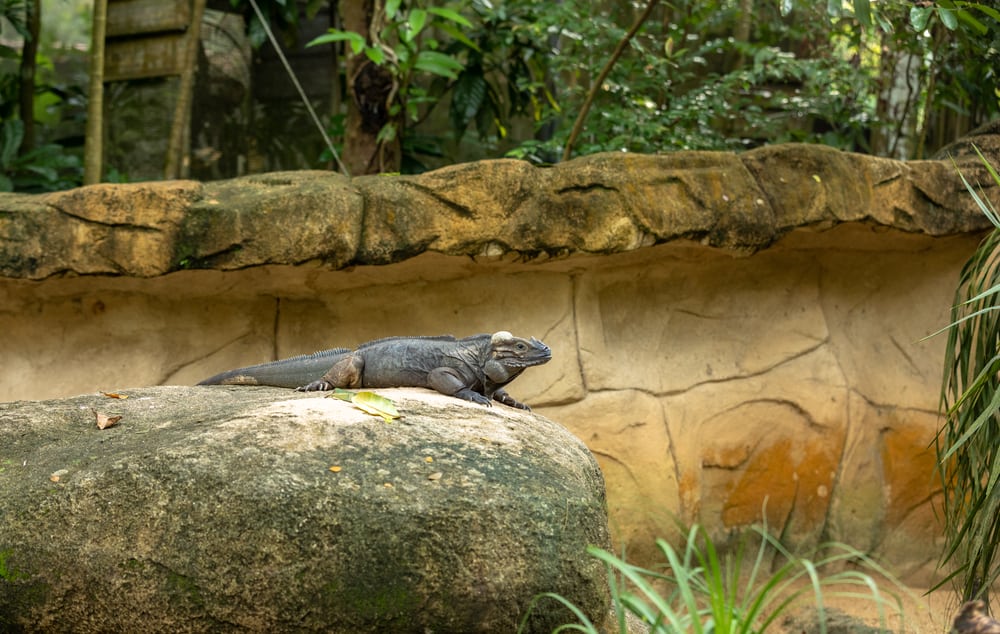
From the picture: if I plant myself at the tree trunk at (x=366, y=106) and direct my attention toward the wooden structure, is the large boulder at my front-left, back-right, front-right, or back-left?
back-left

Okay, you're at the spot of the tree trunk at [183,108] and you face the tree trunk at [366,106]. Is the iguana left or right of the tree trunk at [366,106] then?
right

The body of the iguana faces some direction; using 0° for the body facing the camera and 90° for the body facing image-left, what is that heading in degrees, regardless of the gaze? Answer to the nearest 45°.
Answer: approximately 270°

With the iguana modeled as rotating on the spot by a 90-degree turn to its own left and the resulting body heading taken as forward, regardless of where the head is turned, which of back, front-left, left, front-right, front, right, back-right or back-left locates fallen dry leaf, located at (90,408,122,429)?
back-left

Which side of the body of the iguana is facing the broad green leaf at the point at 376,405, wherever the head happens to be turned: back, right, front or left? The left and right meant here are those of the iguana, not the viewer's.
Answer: right

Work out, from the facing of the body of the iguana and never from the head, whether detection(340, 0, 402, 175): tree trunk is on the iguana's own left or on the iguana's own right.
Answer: on the iguana's own left
